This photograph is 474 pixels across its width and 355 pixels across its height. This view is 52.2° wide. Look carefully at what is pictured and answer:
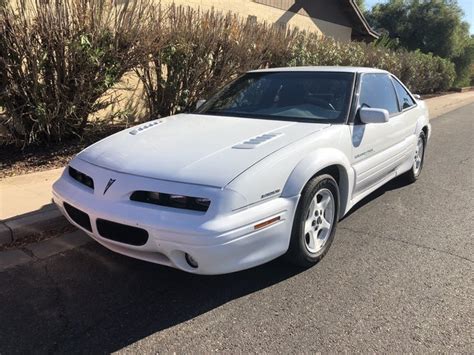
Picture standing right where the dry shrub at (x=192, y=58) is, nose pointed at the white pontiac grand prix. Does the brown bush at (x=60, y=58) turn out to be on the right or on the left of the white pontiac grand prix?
right

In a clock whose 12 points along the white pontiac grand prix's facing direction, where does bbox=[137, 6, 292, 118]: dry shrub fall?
The dry shrub is roughly at 4 o'clock from the white pontiac grand prix.

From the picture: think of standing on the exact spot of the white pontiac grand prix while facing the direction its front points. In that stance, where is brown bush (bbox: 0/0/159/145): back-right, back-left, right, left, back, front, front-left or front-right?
right

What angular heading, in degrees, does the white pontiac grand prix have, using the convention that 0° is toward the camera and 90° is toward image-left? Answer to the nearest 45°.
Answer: approximately 45°

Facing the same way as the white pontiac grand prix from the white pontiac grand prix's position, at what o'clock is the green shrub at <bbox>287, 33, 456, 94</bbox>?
The green shrub is roughly at 5 o'clock from the white pontiac grand prix.
